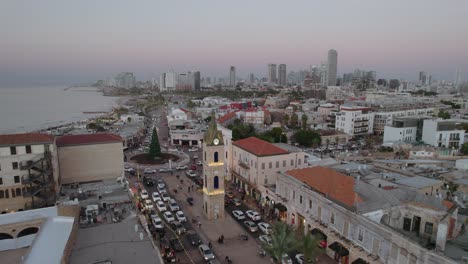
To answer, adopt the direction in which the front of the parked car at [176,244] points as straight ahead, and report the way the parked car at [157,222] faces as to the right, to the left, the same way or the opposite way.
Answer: the same way

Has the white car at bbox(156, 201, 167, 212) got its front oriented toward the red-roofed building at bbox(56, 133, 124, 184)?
no

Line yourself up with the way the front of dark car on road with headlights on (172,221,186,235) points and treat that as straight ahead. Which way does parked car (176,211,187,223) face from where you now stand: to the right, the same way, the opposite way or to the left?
the same way

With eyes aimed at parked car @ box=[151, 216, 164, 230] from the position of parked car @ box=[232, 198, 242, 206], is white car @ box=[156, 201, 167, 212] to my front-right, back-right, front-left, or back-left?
front-right

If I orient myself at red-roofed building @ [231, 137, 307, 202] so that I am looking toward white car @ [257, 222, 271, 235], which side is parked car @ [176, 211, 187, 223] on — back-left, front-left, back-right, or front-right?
front-right

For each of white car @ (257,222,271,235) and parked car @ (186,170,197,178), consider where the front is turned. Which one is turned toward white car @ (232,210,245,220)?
white car @ (257,222,271,235)

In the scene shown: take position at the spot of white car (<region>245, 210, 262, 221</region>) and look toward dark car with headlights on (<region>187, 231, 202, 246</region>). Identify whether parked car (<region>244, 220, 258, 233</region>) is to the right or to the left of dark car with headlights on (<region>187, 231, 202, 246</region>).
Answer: left

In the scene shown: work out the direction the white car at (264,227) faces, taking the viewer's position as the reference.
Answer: facing away from the viewer and to the left of the viewer

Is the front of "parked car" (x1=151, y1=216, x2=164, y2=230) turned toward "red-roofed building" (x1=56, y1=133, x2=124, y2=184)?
no
